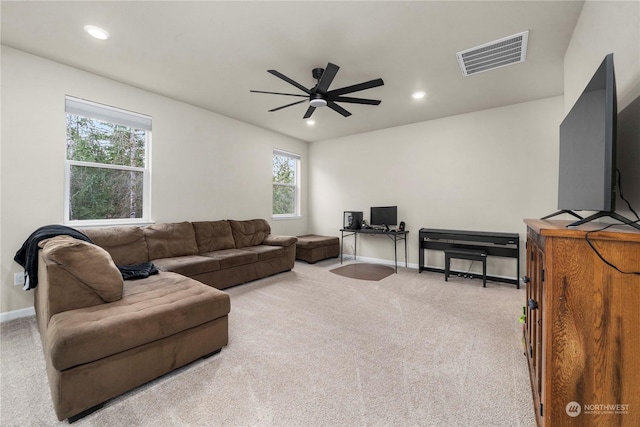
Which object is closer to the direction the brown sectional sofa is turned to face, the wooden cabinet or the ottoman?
the wooden cabinet

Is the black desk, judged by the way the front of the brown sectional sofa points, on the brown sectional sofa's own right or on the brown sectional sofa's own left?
on the brown sectional sofa's own left

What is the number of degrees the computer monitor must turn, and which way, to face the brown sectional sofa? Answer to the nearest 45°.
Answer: approximately 45° to its right

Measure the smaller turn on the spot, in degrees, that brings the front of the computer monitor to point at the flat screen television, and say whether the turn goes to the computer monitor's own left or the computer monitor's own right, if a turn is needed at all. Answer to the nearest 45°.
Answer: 0° — it already faces it

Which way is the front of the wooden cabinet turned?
to the viewer's left

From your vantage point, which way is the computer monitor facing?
toward the camera

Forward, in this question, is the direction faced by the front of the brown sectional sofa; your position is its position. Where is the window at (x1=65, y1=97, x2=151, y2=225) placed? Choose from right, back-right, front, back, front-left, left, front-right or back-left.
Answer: back-left

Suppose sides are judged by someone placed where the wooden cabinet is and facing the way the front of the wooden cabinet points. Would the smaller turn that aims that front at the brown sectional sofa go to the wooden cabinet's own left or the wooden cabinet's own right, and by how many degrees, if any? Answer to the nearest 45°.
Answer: approximately 45° to the wooden cabinet's own left

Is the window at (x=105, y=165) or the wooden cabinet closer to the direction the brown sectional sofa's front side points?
the wooden cabinet

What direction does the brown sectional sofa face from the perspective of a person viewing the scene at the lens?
facing the viewer and to the right of the viewer

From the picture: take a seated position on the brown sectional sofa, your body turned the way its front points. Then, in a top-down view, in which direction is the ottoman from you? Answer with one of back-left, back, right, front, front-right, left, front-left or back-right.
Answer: left

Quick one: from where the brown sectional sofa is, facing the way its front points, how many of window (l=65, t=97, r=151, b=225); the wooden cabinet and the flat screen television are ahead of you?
2

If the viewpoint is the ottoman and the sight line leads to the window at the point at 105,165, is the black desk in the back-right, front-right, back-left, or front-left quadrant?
back-left

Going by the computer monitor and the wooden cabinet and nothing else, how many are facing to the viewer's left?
1

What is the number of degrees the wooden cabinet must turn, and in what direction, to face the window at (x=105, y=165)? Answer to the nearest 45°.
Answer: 0° — it already faces it

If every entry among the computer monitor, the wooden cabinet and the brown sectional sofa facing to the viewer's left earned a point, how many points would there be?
1

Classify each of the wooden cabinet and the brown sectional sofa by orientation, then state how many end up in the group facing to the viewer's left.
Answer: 1

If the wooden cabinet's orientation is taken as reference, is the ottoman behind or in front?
in front

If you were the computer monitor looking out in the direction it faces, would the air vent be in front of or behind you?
in front

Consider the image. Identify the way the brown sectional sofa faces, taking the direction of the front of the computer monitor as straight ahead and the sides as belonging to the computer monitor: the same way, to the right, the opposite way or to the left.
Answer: to the left
